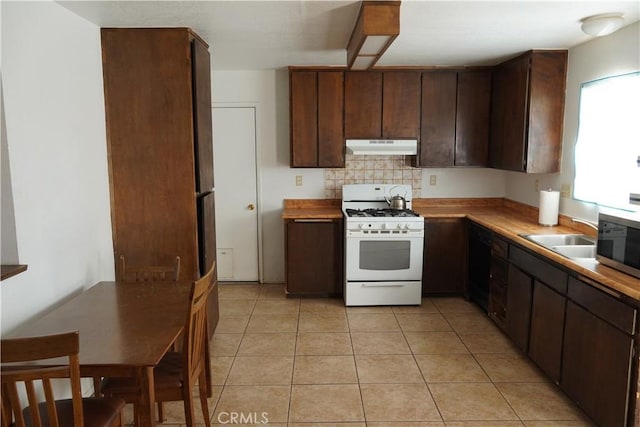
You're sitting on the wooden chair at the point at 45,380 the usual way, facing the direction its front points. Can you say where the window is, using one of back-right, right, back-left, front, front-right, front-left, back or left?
front-right

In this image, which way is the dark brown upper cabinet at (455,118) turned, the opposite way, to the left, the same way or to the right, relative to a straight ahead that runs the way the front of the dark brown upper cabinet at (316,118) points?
the same way

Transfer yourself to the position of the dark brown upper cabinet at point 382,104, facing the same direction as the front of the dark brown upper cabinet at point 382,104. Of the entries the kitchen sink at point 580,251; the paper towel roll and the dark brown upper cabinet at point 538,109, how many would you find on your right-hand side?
0

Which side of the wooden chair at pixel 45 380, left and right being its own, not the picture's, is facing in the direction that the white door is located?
front

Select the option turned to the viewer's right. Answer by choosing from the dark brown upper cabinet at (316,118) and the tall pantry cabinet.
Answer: the tall pantry cabinet

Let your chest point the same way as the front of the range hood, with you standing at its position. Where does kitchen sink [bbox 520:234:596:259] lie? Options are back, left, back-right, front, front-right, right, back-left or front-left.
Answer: front-left

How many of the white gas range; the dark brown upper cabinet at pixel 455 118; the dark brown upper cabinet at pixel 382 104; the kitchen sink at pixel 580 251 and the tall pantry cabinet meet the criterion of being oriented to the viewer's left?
1

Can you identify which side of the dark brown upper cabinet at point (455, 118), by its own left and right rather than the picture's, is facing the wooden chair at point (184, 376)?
front

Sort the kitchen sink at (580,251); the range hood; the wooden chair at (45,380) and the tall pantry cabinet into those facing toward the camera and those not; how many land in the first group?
1

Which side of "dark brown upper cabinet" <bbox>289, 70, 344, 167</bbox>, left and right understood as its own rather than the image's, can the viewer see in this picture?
front

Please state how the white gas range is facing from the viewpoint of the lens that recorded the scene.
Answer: facing the viewer

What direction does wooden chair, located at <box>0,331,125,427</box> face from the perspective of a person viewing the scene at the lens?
facing away from the viewer and to the right of the viewer

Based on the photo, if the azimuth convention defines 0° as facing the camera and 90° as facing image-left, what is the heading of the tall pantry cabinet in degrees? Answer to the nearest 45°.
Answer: approximately 270°

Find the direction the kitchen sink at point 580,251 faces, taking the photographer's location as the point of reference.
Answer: facing to the left of the viewer

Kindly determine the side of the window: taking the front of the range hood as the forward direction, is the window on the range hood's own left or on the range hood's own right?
on the range hood's own left

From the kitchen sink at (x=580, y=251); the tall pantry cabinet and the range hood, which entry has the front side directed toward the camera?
the range hood

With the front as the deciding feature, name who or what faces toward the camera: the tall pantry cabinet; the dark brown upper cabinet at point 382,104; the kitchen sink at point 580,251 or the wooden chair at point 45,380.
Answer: the dark brown upper cabinet

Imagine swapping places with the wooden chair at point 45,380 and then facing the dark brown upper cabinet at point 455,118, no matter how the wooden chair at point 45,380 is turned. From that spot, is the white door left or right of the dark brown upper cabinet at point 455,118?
left

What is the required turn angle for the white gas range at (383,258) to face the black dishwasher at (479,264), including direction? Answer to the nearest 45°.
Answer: approximately 90° to its left

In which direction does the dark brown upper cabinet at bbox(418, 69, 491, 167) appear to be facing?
toward the camera
